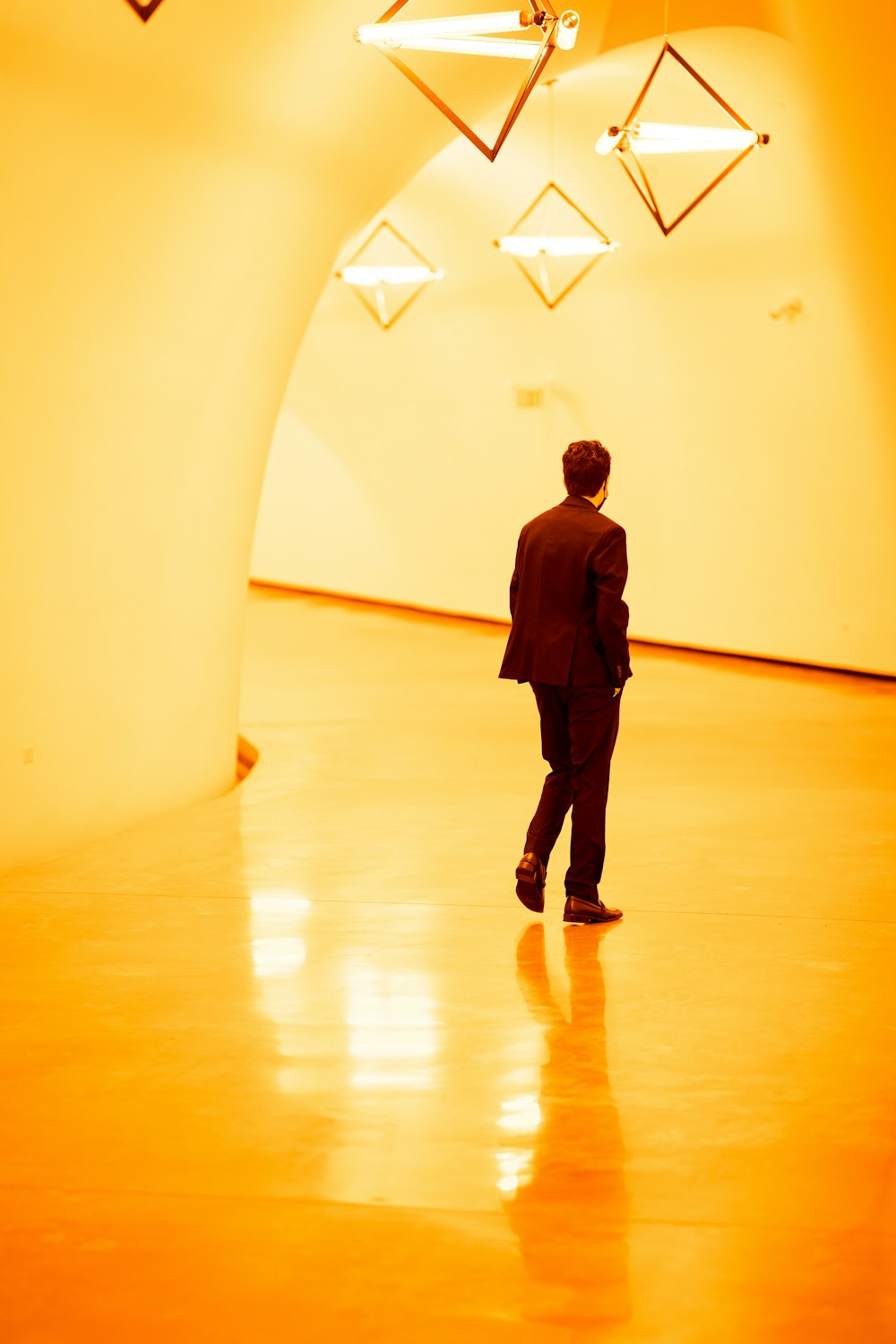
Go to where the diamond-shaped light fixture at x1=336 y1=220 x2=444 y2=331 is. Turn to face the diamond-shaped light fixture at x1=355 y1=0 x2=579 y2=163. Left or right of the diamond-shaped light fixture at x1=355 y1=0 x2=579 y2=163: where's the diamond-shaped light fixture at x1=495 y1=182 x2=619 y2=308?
left

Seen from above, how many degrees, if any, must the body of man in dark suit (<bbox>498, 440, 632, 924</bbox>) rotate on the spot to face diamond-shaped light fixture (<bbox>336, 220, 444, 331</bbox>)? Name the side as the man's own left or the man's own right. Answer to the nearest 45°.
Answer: approximately 45° to the man's own left

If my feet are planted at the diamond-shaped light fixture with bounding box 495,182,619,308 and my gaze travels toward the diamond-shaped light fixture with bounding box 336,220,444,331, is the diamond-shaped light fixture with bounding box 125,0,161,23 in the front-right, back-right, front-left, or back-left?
back-left

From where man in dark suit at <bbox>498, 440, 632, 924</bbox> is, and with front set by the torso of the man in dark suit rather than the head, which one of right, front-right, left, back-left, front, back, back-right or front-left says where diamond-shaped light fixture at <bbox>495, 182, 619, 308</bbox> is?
front-left

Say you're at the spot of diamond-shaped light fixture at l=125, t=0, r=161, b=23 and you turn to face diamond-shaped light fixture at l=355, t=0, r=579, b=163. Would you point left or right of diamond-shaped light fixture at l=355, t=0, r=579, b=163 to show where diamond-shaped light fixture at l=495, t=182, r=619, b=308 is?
left

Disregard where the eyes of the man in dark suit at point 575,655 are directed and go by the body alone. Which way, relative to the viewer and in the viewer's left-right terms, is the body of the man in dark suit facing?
facing away from the viewer and to the right of the viewer
